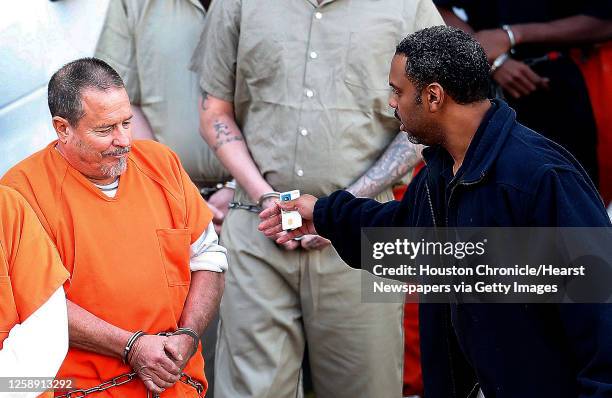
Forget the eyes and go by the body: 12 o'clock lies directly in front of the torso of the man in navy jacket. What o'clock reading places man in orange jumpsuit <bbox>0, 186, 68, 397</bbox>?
The man in orange jumpsuit is roughly at 1 o'clock from the man in navy jacket.

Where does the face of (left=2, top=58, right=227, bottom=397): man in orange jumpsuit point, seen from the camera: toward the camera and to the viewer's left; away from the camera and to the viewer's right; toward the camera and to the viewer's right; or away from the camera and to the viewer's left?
toward the camera and to the viewer's right

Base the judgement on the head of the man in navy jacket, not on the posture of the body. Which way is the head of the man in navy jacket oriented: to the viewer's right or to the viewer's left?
to the viewer's left

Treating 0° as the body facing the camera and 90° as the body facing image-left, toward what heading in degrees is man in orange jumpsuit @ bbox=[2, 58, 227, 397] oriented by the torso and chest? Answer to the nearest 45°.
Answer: approximately 315°

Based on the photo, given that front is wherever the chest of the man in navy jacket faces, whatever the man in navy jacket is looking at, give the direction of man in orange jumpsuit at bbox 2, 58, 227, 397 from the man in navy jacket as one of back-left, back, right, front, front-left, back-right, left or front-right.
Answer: front-right

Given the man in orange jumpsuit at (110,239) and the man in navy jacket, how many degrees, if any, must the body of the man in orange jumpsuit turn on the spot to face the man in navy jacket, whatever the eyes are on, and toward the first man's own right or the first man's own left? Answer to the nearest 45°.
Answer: approximately 45° to the first man's own left
